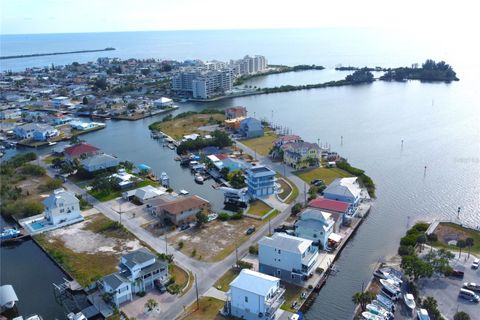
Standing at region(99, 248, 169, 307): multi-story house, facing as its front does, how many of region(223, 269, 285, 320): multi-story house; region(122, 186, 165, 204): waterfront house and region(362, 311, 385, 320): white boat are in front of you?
2

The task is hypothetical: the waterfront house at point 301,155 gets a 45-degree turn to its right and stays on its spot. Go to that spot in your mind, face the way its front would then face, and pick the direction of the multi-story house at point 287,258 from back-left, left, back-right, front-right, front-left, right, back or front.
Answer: left

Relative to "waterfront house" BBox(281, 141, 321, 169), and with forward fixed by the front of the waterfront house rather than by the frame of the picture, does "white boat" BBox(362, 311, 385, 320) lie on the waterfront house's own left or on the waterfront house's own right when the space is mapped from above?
on the waterfront house's own left

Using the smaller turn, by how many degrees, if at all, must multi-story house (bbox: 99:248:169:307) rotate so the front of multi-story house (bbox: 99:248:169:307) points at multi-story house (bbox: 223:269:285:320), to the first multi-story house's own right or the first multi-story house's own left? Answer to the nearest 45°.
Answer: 0° — it already faces it

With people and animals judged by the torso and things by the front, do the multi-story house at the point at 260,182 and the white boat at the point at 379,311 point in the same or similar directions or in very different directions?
very different directions

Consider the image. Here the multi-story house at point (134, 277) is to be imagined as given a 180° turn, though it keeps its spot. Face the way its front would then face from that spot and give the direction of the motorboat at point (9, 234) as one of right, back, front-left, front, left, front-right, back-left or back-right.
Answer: front

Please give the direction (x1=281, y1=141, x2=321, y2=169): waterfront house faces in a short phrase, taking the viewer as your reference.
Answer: facing the viewer and to the left of the viewer

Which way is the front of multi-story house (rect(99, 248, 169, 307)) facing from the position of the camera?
facing the viewer and to the right of the viewer

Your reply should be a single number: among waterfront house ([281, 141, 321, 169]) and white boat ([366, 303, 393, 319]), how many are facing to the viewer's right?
0

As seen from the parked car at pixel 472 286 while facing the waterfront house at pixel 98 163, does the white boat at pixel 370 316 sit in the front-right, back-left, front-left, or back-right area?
front-left

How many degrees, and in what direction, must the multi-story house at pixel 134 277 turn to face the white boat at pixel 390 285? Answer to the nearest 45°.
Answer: approximately 45° to its left

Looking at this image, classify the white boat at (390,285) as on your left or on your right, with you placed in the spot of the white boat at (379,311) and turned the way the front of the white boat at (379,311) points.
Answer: on your right

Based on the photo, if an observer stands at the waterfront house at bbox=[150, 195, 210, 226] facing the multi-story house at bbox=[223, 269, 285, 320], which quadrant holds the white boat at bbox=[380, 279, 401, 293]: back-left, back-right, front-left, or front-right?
front-left
